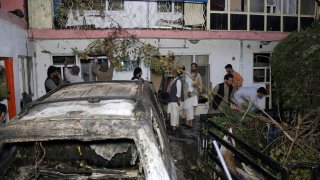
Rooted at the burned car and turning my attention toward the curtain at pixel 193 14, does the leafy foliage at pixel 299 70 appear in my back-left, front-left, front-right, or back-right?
front-right

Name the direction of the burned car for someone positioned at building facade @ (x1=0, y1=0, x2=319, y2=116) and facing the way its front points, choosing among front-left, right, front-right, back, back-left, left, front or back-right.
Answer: front

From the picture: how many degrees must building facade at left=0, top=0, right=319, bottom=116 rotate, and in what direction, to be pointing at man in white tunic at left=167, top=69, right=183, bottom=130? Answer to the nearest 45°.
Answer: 0° — it already faces them

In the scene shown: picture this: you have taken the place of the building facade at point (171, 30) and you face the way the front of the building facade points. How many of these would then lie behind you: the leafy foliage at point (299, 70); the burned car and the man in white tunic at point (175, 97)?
0

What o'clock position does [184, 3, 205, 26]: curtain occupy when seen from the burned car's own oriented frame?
The curtain is roughly at 1 o'clock from the burned car.

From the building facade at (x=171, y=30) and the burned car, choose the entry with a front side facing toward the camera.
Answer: the building facade

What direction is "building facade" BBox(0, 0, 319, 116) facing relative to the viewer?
toward the camera

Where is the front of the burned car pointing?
away from the camera

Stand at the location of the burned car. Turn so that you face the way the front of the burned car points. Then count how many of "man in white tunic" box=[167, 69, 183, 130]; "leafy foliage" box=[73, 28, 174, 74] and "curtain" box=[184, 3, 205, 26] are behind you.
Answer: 0

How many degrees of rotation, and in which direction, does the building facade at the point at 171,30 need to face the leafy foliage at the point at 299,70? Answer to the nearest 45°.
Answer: approximately 45° to its left
